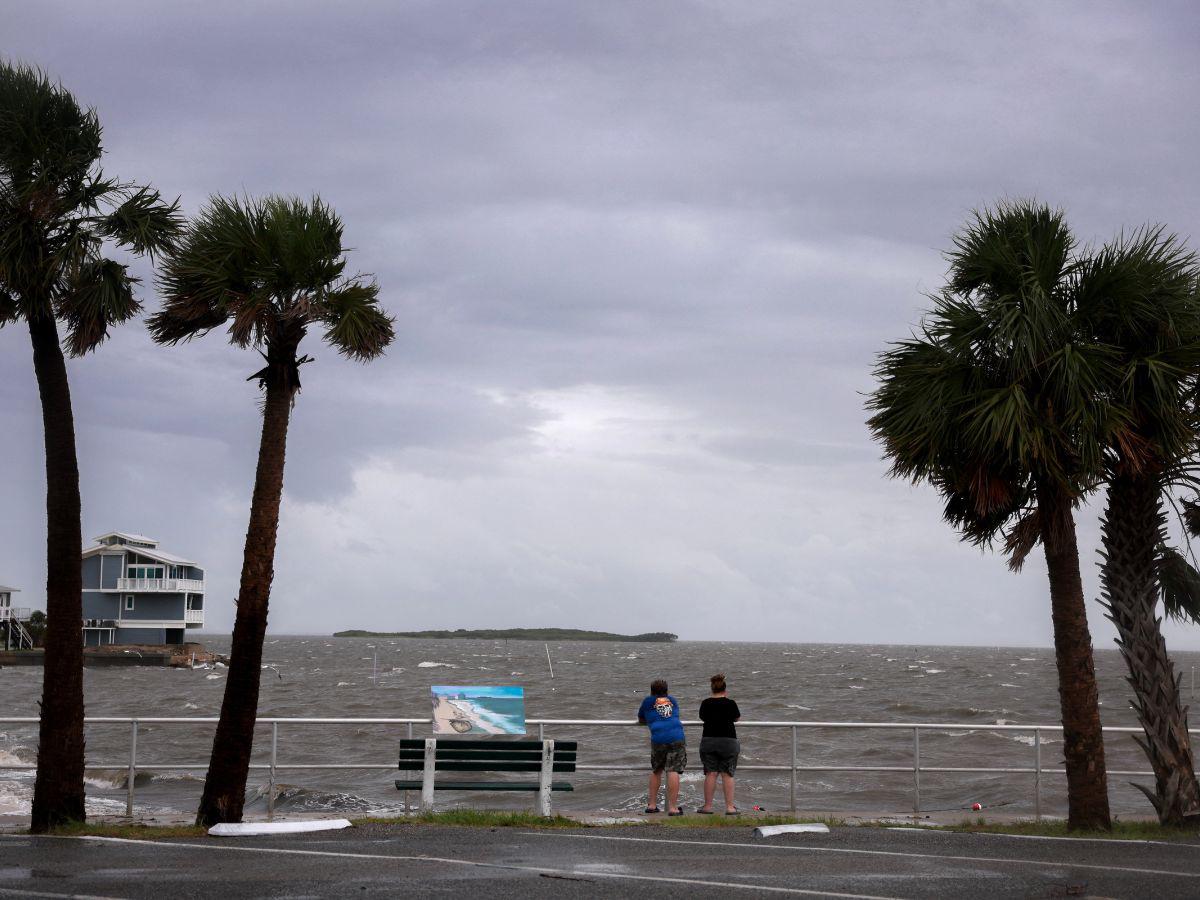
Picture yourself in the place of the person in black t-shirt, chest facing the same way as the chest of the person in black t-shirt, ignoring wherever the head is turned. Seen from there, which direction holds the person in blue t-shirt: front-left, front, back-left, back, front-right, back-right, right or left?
left

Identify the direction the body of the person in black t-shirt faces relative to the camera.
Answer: away from the camera

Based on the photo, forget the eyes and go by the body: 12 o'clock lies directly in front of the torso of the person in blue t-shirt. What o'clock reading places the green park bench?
The green park bench is roughly at 8 o'clock from the person in blue t-shirt.

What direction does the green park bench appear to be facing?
away from the camera

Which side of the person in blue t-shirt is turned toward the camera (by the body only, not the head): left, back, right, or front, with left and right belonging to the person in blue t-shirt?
back

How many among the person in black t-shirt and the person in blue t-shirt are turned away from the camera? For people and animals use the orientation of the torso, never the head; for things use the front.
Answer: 2

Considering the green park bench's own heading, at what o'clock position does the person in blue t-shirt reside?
The person in blue t-shirt is roughly at 2 o'clock from the green park bench.

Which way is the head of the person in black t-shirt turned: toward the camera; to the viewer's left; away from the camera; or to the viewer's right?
away from the camera

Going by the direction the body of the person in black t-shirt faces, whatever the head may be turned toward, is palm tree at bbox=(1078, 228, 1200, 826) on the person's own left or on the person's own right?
on the person's own right

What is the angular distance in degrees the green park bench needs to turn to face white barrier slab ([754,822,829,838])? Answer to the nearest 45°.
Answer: approximately 135° to its right

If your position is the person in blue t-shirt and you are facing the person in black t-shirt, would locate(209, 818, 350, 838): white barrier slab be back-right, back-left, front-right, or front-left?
back-right

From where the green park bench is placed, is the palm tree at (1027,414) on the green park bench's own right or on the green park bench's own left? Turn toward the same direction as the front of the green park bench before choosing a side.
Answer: on the green park bench's own right

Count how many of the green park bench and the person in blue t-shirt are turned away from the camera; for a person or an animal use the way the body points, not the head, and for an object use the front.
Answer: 2
